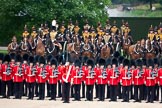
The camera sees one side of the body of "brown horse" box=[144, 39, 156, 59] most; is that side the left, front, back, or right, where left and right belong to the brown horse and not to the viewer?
front

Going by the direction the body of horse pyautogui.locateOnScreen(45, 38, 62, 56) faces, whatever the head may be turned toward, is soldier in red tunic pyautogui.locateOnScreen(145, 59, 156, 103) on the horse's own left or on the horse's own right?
on the horse's own left

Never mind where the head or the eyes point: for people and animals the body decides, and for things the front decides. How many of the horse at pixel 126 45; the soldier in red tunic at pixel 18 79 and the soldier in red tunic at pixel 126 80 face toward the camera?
3

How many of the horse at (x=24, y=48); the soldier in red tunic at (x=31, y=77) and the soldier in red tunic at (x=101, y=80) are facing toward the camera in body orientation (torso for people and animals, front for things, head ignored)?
3

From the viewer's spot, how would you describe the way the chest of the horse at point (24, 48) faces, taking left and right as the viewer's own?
facing the viewer

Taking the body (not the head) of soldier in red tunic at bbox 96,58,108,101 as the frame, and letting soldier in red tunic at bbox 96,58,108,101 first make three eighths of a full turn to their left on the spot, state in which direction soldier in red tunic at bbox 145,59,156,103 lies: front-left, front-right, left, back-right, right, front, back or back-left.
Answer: front-right
